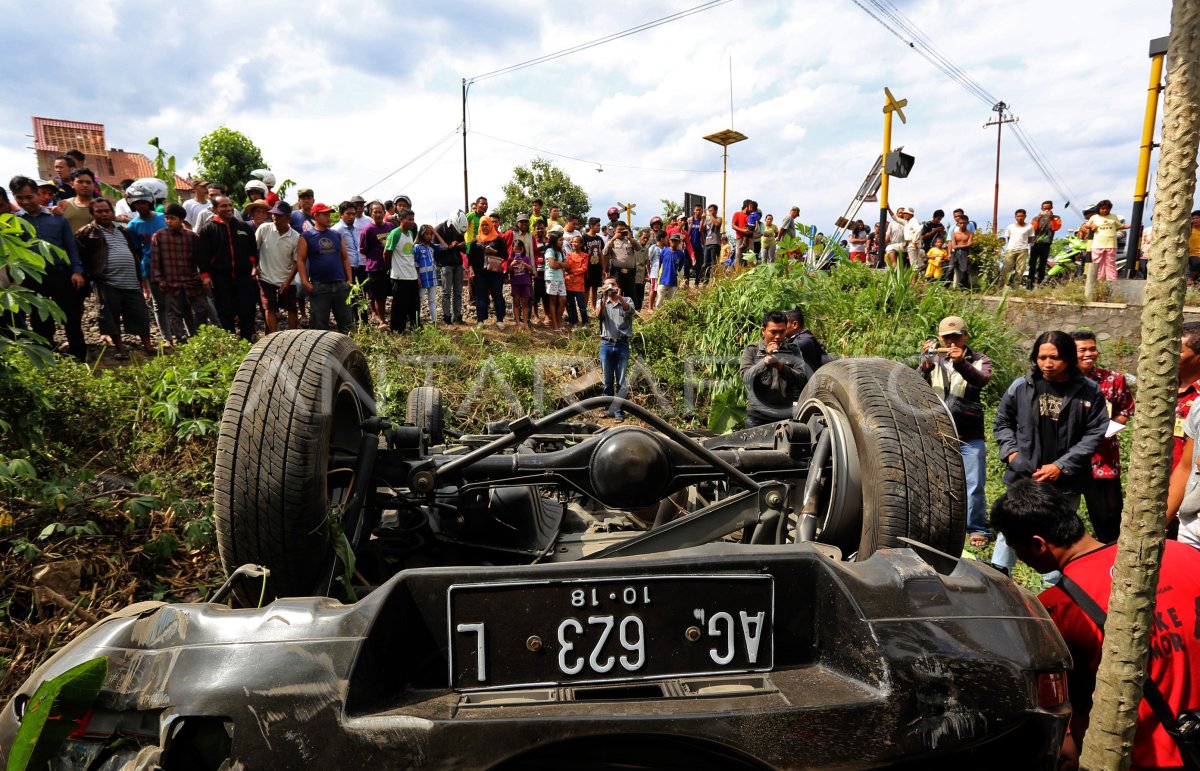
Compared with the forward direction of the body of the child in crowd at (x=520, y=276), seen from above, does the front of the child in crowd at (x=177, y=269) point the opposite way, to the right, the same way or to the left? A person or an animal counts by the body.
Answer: the same way

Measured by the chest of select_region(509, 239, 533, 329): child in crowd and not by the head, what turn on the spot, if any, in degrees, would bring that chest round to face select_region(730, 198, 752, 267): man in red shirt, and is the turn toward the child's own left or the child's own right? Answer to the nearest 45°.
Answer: approximately 135° to the child's own left

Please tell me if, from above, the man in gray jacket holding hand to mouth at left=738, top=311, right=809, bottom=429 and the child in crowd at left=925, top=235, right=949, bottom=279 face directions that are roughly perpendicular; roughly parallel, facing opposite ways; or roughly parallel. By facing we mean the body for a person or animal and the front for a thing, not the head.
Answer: roughly parallel

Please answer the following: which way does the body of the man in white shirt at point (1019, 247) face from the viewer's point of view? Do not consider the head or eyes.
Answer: toward the camera

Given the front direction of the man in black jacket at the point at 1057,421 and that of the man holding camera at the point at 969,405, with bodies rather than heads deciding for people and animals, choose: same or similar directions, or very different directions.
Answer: same or similar directions

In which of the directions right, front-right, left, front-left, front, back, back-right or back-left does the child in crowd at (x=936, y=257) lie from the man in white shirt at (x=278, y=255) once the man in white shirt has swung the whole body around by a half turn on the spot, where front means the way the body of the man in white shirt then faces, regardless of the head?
right

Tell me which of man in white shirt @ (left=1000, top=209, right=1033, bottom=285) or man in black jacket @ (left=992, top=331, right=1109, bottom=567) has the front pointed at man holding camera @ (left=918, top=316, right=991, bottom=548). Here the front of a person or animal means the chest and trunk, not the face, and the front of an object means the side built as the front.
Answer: the man in white shirt

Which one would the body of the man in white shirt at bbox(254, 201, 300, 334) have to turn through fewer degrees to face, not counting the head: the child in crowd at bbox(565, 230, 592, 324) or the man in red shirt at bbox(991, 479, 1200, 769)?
the man in red shirt

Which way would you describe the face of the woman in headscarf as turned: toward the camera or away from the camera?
toward the camera

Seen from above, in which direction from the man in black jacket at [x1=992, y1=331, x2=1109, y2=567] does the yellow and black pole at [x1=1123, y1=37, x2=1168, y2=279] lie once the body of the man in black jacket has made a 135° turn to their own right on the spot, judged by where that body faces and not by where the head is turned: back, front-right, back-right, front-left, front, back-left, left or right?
front

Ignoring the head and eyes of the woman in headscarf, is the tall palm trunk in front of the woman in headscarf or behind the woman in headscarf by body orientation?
in front

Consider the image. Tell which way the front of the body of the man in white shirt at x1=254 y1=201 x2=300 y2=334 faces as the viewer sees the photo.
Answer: toward the camera

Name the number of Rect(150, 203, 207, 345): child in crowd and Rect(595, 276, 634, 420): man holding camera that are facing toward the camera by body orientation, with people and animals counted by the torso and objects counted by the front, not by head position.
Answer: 2

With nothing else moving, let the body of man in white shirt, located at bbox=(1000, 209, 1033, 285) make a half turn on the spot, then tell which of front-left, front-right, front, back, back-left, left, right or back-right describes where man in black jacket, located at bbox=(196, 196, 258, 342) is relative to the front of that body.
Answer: back-left

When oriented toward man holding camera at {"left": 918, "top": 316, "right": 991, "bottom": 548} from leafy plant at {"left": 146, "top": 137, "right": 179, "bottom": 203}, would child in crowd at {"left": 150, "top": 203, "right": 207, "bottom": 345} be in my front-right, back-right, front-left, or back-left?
front-right

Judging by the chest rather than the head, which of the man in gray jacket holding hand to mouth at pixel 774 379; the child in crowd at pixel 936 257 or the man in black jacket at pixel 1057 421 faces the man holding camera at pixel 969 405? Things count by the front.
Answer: the child in crowd
